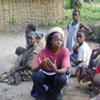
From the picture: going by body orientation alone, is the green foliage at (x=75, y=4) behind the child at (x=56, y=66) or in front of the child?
behind

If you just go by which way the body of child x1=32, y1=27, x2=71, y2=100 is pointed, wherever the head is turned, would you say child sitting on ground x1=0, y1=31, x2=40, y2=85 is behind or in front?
behind

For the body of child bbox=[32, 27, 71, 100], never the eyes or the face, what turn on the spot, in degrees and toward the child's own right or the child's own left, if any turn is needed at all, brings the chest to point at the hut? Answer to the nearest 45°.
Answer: approximately 180°

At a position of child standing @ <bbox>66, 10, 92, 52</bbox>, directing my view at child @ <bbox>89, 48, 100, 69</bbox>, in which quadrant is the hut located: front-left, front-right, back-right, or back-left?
back-right

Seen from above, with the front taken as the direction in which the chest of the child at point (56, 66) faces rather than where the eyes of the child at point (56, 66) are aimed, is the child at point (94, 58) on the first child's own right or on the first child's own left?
on the first child's own left
